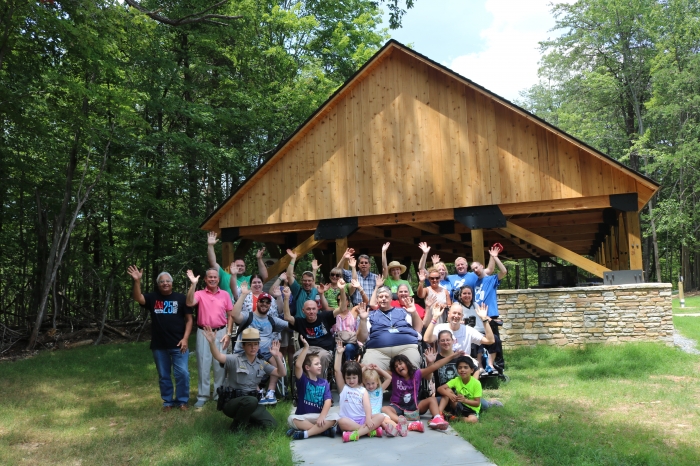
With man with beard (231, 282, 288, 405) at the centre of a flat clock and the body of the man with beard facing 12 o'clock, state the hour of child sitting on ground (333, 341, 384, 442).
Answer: The child sitting on ground is roughly at 11 o'clock from the man with beard.

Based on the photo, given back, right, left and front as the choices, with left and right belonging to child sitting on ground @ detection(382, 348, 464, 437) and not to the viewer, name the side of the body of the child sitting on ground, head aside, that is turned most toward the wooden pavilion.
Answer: back

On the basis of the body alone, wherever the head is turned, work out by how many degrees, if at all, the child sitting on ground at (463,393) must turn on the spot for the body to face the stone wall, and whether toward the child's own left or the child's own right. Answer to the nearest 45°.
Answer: approximately 180°

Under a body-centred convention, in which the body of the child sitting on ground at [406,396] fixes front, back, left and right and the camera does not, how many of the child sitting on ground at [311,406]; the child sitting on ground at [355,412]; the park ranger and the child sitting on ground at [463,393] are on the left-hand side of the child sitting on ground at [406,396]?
1

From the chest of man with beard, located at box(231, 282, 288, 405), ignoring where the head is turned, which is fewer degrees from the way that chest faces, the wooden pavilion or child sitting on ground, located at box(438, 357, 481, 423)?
the child sitting on ground

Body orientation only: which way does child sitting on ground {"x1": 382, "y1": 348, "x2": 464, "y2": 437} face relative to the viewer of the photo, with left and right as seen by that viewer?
facing the viewer

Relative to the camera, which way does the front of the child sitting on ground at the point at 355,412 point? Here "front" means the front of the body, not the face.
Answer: toward the camera

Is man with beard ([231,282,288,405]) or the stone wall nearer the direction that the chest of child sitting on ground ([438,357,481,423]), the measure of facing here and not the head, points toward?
the man with beard

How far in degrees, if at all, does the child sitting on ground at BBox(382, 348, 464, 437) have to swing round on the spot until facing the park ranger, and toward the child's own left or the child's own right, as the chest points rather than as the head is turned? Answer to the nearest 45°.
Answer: approximately 90° to the child's own right

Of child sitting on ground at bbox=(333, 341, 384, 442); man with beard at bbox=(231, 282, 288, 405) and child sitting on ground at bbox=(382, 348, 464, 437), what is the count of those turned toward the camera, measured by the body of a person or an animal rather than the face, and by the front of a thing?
3

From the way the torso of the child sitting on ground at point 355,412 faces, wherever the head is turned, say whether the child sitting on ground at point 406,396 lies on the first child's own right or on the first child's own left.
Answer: on the first child's own left

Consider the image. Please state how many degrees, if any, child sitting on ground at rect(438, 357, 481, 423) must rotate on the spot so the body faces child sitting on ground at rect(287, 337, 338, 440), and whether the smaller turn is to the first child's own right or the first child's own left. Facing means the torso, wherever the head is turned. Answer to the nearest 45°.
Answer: approximately 45° to the first child's own right
